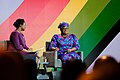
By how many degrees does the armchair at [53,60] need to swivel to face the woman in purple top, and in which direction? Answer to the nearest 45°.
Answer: approximately 135° to its right

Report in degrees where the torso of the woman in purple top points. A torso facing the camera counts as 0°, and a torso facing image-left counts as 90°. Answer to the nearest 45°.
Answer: approximately 270°

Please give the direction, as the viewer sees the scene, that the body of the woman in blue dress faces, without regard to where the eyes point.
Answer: toward the camera

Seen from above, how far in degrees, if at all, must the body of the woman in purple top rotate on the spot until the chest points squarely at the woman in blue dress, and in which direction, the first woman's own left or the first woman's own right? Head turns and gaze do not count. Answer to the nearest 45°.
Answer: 0° — they already face them

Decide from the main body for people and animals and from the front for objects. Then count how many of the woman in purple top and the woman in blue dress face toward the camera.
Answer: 1

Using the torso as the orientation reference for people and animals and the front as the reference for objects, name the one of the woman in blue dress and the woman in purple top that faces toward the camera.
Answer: the woman in blue dress

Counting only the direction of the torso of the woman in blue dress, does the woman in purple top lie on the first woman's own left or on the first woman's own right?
on the first woman's own right
